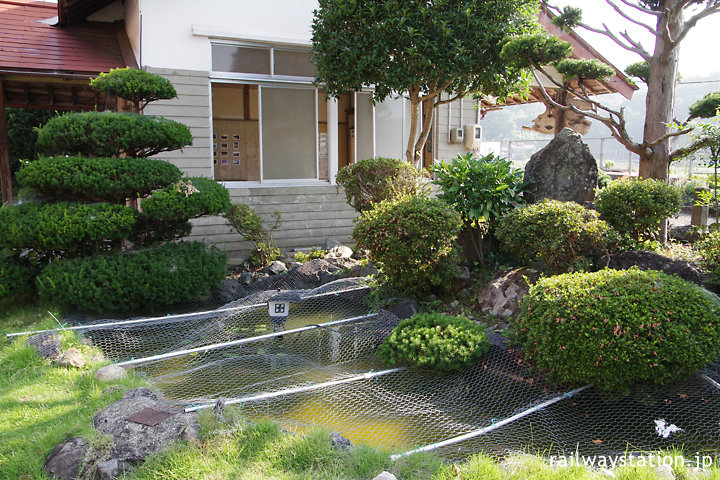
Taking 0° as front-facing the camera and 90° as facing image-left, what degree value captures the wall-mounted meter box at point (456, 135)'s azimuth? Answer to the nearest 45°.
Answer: approximately 315°

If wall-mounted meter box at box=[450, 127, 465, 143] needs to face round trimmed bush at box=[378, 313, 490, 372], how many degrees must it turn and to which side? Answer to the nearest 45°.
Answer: approximately 45° to its right

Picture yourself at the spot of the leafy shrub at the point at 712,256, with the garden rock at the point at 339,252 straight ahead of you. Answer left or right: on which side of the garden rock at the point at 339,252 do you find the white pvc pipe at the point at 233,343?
left

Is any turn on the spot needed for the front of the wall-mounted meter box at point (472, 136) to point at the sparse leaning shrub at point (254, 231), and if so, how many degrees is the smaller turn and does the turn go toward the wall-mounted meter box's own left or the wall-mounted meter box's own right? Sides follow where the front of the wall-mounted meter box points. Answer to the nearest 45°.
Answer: approximately 90° to the wall-mounted meter box's own right

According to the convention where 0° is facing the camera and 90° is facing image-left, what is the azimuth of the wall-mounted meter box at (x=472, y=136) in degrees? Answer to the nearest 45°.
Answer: approximately 315°

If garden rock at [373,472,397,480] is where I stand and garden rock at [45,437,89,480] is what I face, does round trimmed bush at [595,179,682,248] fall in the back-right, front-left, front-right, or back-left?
back-right

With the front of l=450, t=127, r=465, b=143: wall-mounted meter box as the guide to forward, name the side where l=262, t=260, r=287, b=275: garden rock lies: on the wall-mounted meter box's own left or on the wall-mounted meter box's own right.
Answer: on the wall-mounted meter box's own right

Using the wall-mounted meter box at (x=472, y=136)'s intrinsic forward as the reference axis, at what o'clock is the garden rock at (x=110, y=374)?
The garden rock is roughly at 2 o'clock from the wall-mounted meter box.
